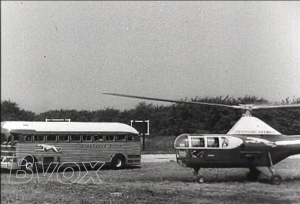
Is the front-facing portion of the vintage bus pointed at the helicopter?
no

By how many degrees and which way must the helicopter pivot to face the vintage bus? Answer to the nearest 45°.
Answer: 0° — it already faces it

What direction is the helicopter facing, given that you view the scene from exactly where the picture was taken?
facing to the left of the viewer

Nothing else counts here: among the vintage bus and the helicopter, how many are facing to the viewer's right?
0

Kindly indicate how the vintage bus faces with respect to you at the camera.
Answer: facing the viewer and to the left of the viewer
